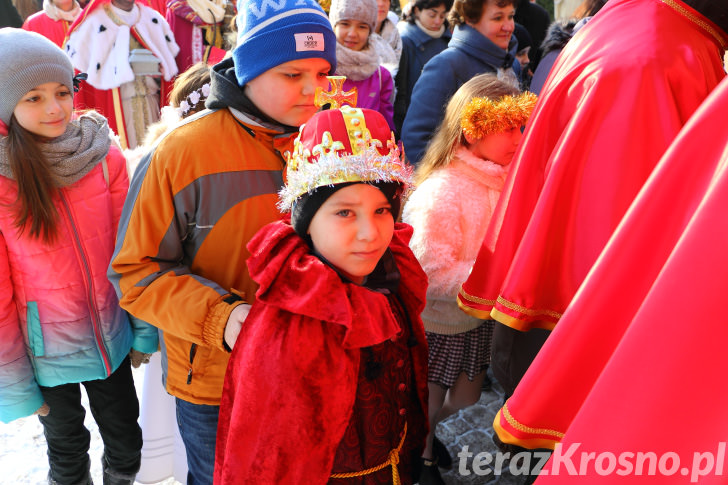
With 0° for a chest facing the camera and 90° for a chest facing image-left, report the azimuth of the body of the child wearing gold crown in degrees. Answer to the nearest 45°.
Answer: approximately 315°

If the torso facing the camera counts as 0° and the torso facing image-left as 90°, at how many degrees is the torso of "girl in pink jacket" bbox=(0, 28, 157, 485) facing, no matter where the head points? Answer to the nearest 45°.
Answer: approximately 315°

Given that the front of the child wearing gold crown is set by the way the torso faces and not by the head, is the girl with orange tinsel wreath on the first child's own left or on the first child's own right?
on the first child's own left

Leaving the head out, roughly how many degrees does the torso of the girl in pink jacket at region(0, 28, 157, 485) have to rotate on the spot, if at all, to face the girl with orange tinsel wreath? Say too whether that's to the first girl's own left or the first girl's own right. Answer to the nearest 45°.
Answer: approximately 45° to the first girl's own left
